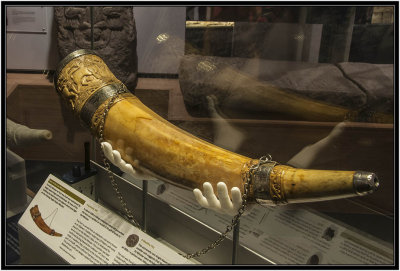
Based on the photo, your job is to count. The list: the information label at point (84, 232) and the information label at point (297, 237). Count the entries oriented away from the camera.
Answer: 0

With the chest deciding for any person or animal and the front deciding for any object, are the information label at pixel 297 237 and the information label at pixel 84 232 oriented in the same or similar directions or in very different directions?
same or similar directions

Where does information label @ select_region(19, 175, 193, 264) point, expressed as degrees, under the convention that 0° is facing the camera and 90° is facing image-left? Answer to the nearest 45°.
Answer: approximately 45°

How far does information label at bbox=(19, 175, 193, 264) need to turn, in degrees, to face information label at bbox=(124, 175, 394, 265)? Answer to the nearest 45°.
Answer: approximately 135° to its left
